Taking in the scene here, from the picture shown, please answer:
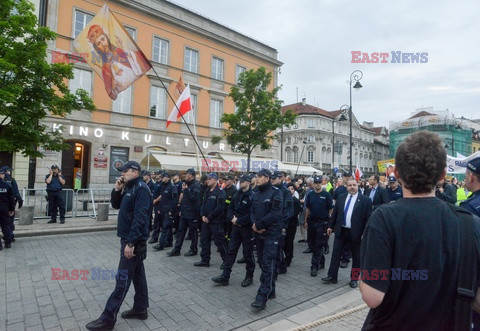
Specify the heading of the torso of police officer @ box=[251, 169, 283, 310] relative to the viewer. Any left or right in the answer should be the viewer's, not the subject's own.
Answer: facing the viewer and to the left of the viewer

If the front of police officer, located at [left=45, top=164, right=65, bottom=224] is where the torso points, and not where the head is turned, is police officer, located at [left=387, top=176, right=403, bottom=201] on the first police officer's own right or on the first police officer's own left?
on the first police officer's own left

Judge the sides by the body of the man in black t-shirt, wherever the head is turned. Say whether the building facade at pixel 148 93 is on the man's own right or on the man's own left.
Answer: on the man's own left

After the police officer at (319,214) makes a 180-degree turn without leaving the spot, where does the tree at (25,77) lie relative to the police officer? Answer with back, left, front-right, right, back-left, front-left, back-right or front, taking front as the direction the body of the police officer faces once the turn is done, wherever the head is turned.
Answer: left

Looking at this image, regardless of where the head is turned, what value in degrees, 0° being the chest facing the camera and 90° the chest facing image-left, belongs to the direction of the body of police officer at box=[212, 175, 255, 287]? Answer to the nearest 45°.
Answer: approximately 45°

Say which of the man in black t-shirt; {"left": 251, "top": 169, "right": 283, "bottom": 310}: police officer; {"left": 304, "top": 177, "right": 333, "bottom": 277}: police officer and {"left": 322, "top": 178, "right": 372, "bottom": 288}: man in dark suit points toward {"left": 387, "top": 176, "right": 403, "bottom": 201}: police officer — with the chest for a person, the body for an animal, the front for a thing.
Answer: the man in black t-shirt

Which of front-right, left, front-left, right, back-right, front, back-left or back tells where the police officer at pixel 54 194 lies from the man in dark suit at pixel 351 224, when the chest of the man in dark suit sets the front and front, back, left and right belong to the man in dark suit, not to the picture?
front-right

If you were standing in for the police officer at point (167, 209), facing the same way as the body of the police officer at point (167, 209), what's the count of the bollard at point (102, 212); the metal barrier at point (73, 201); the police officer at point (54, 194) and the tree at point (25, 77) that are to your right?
4

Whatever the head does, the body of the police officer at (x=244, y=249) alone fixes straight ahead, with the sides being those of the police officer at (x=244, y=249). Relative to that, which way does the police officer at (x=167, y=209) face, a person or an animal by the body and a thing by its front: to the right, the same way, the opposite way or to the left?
the same way

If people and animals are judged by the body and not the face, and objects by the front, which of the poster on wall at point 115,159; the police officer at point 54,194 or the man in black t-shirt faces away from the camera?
the man in black t-shirt

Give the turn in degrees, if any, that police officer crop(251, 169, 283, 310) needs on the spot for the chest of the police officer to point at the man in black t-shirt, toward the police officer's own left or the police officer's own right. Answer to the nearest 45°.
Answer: approximately 45° to the police officer's own left

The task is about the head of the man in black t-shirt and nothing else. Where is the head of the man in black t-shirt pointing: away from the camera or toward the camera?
away from the camera

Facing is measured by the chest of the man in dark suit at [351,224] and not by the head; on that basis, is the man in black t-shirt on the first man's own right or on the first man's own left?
on the first man's own left

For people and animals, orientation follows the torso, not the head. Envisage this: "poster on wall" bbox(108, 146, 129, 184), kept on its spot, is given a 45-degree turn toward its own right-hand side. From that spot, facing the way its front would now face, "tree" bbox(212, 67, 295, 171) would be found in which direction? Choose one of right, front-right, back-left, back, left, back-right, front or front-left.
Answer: left

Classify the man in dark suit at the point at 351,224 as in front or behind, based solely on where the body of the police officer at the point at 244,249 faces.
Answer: behind

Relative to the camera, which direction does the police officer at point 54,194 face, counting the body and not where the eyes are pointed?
toward the camera

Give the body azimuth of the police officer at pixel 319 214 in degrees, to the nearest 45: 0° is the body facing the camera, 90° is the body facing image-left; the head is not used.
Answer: approximately 0°

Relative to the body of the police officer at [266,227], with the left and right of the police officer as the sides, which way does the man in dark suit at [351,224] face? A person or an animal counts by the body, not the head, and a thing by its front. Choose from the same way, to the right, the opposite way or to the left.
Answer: the same way

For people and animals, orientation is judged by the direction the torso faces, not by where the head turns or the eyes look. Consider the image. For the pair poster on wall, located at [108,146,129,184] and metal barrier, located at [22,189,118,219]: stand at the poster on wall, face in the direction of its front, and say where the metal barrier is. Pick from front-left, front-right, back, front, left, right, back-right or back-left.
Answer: front
